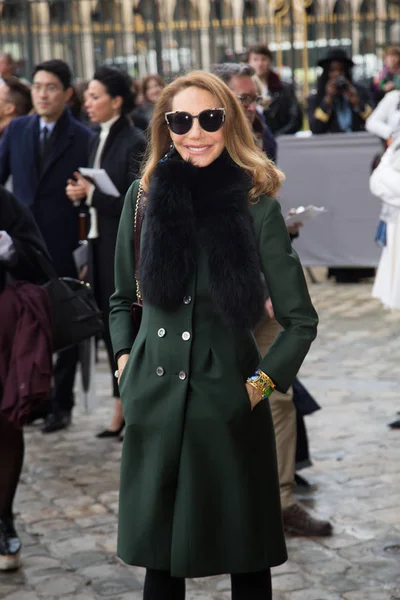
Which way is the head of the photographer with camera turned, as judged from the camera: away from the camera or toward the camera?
toward the camera

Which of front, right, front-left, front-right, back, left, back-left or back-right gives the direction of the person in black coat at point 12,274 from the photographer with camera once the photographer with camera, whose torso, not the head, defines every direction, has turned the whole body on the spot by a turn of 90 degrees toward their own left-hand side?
right

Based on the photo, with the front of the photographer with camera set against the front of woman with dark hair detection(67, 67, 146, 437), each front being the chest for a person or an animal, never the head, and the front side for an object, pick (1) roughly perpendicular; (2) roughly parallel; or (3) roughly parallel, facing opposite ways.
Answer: roughly perpendicular

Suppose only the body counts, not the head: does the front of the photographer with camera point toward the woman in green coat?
yes

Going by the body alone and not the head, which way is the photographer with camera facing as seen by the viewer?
toward the camera
